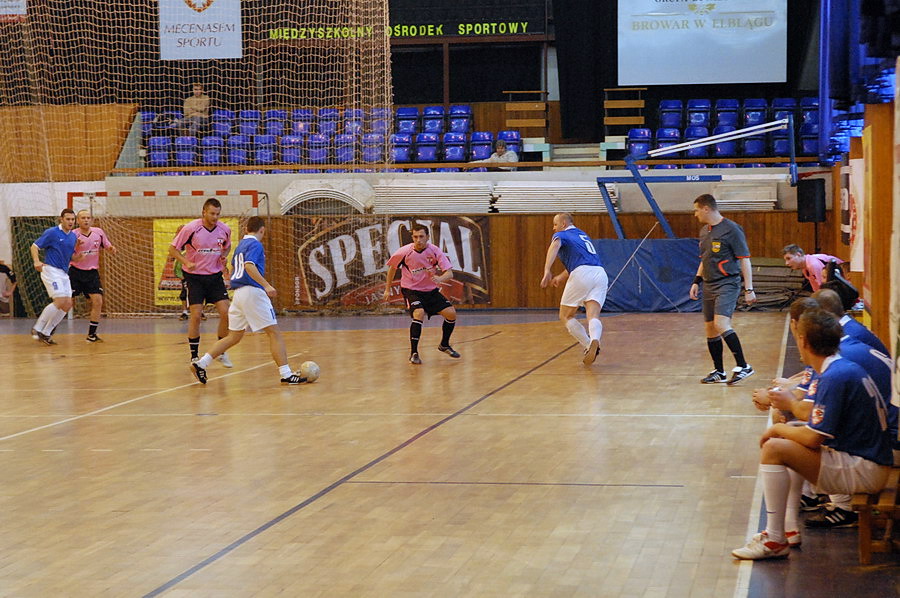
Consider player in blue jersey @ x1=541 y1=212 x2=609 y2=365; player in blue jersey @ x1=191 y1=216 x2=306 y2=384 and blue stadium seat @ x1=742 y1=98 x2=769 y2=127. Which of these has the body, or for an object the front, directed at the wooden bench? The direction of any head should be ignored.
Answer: the blue stadium seat

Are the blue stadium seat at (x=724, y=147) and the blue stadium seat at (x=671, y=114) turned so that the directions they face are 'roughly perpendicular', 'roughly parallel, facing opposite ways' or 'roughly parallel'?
roughly parallel

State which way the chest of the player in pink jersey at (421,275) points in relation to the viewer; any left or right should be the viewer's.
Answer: facing the viewer

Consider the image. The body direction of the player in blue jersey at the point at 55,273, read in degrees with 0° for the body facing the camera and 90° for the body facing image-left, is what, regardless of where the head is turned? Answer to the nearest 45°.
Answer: approximately 315°

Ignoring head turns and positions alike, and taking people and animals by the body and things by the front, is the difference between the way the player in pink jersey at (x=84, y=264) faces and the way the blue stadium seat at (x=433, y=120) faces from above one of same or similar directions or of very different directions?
same or similar directions

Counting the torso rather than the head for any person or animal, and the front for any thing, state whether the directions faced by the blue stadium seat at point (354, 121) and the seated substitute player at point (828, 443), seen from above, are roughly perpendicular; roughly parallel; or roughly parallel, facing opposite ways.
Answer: roughly perpendicular

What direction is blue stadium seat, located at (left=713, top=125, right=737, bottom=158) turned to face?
toward the camera

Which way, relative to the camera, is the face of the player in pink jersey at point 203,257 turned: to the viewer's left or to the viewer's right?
to the viewer's right

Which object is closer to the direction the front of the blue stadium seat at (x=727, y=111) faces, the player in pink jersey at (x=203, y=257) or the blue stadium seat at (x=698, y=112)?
the player in pink jersey

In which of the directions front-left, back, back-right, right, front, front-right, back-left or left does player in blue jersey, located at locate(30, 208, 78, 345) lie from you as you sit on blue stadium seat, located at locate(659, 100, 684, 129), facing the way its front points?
front-right

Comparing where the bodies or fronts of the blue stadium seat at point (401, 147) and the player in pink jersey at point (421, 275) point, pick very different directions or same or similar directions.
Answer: same or similar directions

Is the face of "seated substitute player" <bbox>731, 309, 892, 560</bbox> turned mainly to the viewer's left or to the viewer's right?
to the viewer's left

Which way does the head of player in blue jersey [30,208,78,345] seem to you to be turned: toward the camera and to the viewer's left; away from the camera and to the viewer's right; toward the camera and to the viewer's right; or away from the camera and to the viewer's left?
toward the camera and to the viewer's right

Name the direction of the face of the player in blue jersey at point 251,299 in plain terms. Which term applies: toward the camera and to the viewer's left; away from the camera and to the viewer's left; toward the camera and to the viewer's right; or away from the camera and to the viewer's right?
away from the camera and to the viewer's right

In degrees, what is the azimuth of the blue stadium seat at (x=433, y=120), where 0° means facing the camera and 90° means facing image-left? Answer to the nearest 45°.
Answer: approximately 0°

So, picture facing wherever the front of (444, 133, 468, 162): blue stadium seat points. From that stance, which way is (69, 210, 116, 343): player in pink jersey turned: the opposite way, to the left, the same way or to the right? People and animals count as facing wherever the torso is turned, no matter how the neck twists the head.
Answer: the same way

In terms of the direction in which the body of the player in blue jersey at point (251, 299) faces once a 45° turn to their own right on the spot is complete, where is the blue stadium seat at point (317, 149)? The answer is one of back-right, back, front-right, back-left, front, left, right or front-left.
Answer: left
